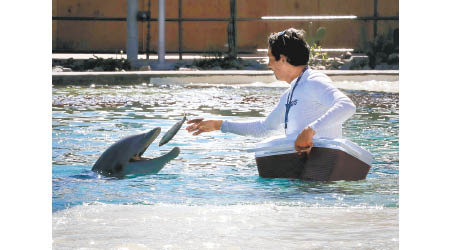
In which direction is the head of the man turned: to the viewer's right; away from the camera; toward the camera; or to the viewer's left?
to the viewer's left

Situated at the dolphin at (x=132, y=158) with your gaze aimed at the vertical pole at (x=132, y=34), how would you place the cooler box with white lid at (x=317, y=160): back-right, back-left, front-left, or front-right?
back-right

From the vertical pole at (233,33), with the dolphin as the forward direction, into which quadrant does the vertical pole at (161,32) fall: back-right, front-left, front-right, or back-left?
front-right

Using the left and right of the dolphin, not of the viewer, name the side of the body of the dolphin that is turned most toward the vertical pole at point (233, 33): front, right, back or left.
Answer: left

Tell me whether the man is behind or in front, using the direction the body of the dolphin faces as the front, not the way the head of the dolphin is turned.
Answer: in front

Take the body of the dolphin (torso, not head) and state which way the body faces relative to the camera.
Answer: to the viewer's right

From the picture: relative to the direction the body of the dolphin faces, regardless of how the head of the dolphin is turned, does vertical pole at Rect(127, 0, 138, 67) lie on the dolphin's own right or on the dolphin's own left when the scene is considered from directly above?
on the dolphin's own left
